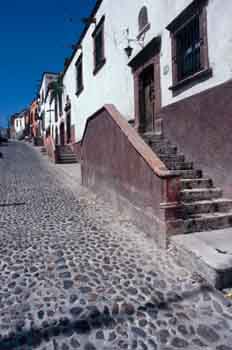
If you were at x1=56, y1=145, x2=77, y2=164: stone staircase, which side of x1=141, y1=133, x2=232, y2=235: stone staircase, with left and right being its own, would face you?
back

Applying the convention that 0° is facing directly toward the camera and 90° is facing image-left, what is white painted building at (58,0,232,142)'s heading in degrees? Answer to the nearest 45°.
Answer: approximately 45°

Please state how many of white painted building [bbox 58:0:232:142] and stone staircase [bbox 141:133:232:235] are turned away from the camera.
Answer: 0

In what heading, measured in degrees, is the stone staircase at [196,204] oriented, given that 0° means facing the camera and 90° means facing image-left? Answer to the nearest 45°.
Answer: approximately 315°

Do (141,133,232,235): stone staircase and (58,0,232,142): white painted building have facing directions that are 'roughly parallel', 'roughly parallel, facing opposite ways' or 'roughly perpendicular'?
roughly perpendicular
